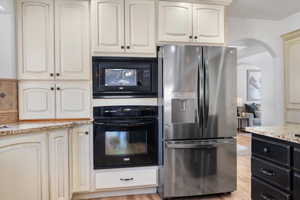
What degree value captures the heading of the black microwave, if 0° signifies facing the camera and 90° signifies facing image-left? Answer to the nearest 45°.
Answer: approximately 0°

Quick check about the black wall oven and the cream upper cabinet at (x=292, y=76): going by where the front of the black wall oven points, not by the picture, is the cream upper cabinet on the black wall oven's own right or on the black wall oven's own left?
on the black wall oven's own left

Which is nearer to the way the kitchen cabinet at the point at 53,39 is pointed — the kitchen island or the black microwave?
the kitchen island

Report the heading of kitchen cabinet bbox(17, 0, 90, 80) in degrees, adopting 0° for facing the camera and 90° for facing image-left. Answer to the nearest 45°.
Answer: approximately 0°
